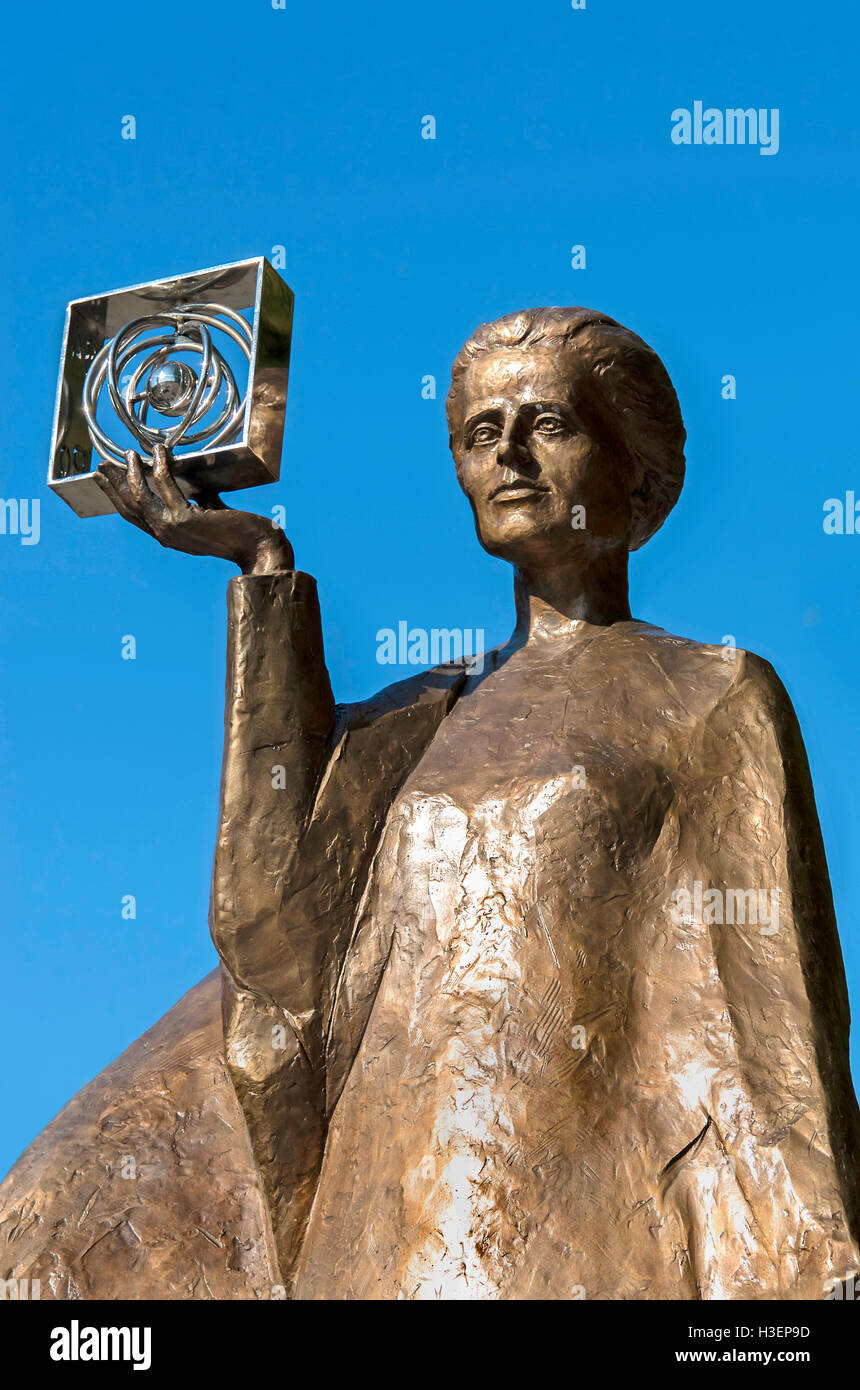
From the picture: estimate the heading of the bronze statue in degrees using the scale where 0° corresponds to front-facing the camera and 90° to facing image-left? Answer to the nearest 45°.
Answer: approximately 45°
